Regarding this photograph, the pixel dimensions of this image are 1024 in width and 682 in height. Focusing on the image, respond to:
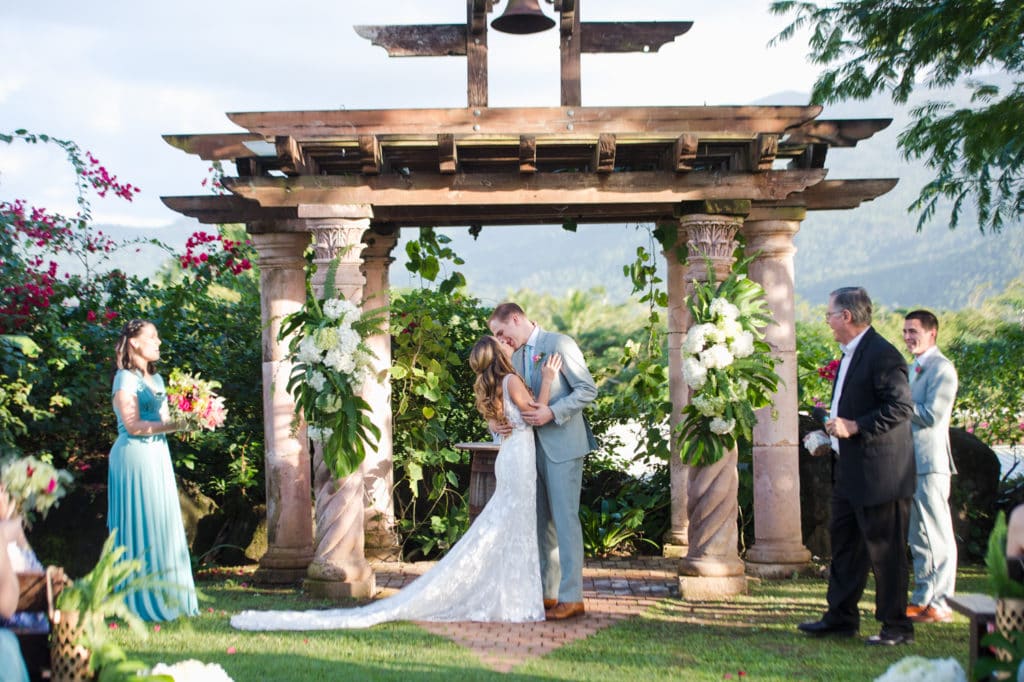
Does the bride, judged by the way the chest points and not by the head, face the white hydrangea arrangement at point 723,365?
yes

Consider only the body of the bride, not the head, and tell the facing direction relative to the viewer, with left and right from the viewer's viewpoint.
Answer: facing to the right of the viewer

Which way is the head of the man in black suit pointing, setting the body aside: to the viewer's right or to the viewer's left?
to the viewer's left

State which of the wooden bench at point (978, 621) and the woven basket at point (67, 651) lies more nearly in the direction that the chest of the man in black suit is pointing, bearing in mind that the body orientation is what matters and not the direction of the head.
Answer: the woven basket

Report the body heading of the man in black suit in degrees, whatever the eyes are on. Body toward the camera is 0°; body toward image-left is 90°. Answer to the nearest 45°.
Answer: approximately 90°

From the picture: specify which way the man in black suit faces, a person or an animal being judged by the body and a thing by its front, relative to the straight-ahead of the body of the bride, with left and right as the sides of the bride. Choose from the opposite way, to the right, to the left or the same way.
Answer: the opposite way

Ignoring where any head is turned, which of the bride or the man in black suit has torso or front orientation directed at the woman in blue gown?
the man in black suit

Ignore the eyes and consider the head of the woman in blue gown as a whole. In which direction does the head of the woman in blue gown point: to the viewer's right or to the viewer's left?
to the viewer's right
